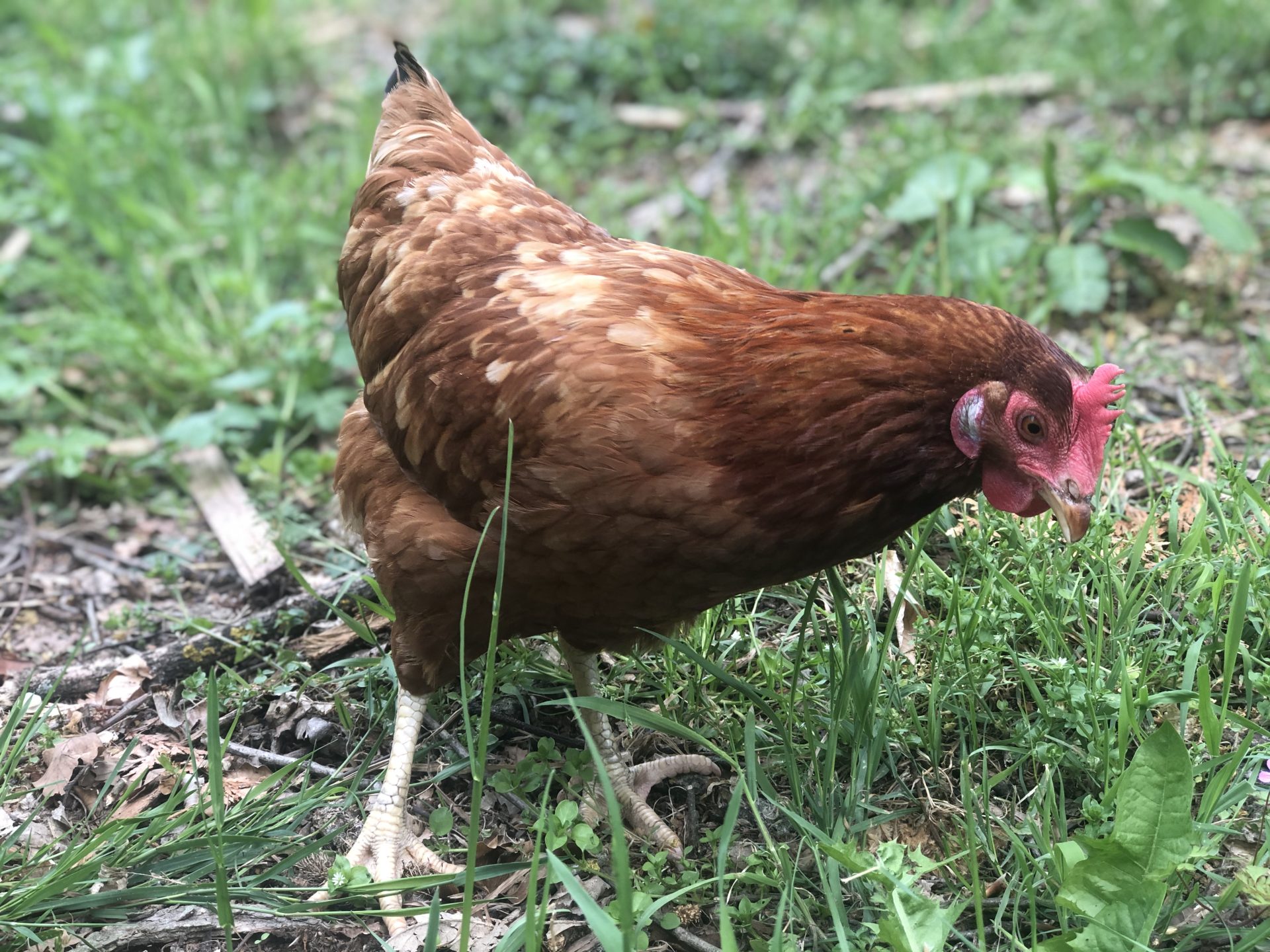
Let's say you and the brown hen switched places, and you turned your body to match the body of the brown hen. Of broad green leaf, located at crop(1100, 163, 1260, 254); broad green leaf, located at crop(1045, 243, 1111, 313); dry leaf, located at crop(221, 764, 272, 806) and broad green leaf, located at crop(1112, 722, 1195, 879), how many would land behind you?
1

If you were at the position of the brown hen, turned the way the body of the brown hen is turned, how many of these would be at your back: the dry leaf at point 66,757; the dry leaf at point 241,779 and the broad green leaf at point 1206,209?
2

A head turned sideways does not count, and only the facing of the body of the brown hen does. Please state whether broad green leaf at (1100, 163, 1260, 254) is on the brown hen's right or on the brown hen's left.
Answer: on the brown hen's left

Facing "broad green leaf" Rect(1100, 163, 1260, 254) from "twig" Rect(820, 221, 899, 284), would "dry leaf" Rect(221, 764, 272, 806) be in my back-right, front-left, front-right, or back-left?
back-right

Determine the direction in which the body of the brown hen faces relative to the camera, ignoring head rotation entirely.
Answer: to the viewer's right

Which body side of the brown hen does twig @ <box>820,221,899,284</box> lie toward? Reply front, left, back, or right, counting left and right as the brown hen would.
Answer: left

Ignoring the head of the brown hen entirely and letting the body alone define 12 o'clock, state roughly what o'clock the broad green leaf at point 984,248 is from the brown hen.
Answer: The broad green leaf is roughly at 10 o'clock from the brown hen.

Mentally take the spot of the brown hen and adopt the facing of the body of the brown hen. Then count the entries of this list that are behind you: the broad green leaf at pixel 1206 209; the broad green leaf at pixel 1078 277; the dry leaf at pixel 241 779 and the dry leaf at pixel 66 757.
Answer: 2

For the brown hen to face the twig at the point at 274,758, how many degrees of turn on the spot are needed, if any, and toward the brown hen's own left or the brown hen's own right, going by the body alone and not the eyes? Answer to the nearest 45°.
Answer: approximately 180°

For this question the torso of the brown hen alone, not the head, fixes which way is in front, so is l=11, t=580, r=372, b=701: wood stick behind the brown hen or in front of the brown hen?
behind
